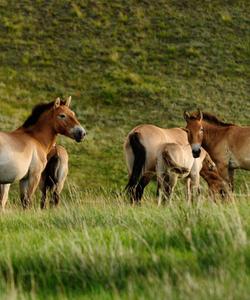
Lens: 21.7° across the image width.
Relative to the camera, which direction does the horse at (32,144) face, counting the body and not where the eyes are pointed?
to the viewer's right

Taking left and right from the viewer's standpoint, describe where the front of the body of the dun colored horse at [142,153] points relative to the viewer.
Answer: facing away from the viewer and to the right of the viewer

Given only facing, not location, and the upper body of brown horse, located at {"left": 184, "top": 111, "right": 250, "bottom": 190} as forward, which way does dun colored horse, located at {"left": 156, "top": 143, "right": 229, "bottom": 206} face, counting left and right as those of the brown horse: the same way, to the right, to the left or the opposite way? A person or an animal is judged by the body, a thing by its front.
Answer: the opposite way

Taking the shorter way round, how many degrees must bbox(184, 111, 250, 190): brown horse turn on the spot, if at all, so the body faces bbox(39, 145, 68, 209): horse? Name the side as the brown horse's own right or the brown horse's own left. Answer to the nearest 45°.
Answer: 0° — it already faces it

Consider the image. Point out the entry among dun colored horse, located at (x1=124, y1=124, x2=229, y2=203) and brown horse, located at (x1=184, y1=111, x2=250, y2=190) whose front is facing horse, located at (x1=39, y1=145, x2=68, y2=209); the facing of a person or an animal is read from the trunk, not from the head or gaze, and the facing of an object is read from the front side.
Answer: the brown horse

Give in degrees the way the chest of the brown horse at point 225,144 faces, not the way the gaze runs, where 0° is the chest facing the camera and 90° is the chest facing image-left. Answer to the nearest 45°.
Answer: approximately 90°

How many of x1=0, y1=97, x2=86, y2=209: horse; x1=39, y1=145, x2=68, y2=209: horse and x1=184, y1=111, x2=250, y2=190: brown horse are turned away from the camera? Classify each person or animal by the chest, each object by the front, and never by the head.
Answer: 1

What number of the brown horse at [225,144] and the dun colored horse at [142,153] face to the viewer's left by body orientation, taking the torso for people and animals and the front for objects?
1

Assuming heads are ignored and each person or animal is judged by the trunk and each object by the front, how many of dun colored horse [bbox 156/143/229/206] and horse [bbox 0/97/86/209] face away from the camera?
0

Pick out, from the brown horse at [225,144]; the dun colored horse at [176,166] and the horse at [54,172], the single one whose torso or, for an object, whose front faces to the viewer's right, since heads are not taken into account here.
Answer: the dun colored horse

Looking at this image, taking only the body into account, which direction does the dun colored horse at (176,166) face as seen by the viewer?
to the viewer's right

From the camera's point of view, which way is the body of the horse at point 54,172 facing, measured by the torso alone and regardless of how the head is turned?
away from the camera

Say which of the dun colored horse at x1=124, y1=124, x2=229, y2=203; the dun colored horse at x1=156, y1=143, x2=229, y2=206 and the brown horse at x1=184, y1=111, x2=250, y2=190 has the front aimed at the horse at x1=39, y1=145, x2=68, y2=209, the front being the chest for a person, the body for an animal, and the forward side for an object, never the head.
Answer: the brown horse

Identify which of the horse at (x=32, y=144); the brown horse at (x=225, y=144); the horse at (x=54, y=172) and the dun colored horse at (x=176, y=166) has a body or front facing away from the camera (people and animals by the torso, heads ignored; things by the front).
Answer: the horse at (x=54, y=172)
